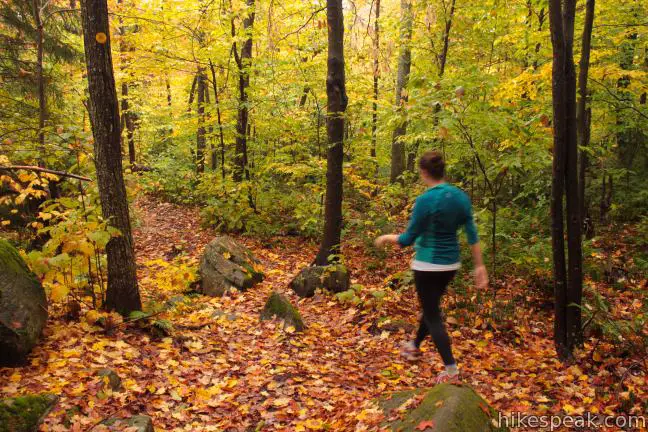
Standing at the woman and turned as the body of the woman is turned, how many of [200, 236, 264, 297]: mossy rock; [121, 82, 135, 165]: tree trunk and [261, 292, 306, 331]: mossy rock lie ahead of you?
3

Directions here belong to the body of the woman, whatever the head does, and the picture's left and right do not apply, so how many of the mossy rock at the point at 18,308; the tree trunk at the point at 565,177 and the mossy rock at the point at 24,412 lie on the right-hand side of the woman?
1

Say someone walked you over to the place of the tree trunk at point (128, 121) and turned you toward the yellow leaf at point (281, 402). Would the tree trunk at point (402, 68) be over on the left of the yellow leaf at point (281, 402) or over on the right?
left

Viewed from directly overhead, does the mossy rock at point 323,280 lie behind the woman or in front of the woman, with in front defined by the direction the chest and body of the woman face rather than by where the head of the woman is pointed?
in front

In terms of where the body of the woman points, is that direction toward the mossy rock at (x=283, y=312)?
yes

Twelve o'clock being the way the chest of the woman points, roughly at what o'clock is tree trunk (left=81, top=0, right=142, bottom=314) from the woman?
The tree trunk is roughly at 11 o'clock from the woman.

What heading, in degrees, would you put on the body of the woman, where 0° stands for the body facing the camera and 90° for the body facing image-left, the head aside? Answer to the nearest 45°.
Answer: approximately 135°

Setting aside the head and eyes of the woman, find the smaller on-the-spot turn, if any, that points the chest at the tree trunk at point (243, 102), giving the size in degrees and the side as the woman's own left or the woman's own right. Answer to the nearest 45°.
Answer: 0° — they already face it

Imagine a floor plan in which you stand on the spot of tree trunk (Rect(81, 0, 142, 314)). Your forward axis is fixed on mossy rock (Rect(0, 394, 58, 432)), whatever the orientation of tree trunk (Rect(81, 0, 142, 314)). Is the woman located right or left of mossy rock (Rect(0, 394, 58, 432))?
left

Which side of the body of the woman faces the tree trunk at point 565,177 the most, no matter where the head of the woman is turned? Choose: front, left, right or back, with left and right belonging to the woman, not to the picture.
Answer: right
